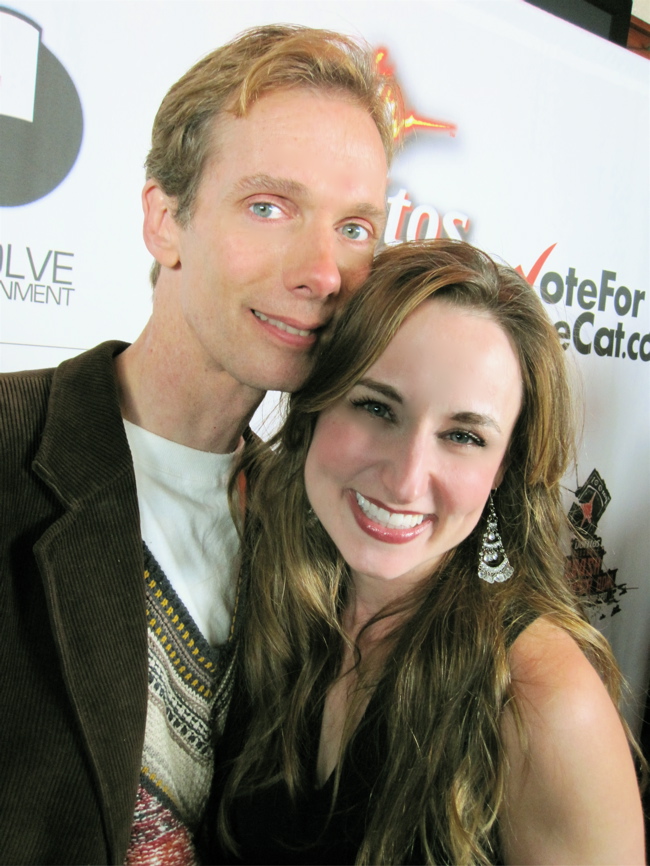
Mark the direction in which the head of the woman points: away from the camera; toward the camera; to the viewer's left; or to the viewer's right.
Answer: toward the camera

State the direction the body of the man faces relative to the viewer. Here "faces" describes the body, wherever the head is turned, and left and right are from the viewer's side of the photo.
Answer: facing the viewer and to the right of the viewer

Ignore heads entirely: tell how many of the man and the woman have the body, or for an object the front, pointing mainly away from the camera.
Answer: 0

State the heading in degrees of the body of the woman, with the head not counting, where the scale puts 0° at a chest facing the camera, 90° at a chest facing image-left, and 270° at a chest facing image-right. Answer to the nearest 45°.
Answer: approximately 45°
